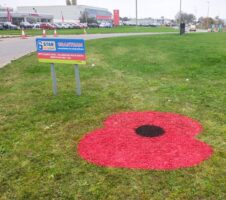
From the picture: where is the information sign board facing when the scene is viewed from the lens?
facing the viewer
